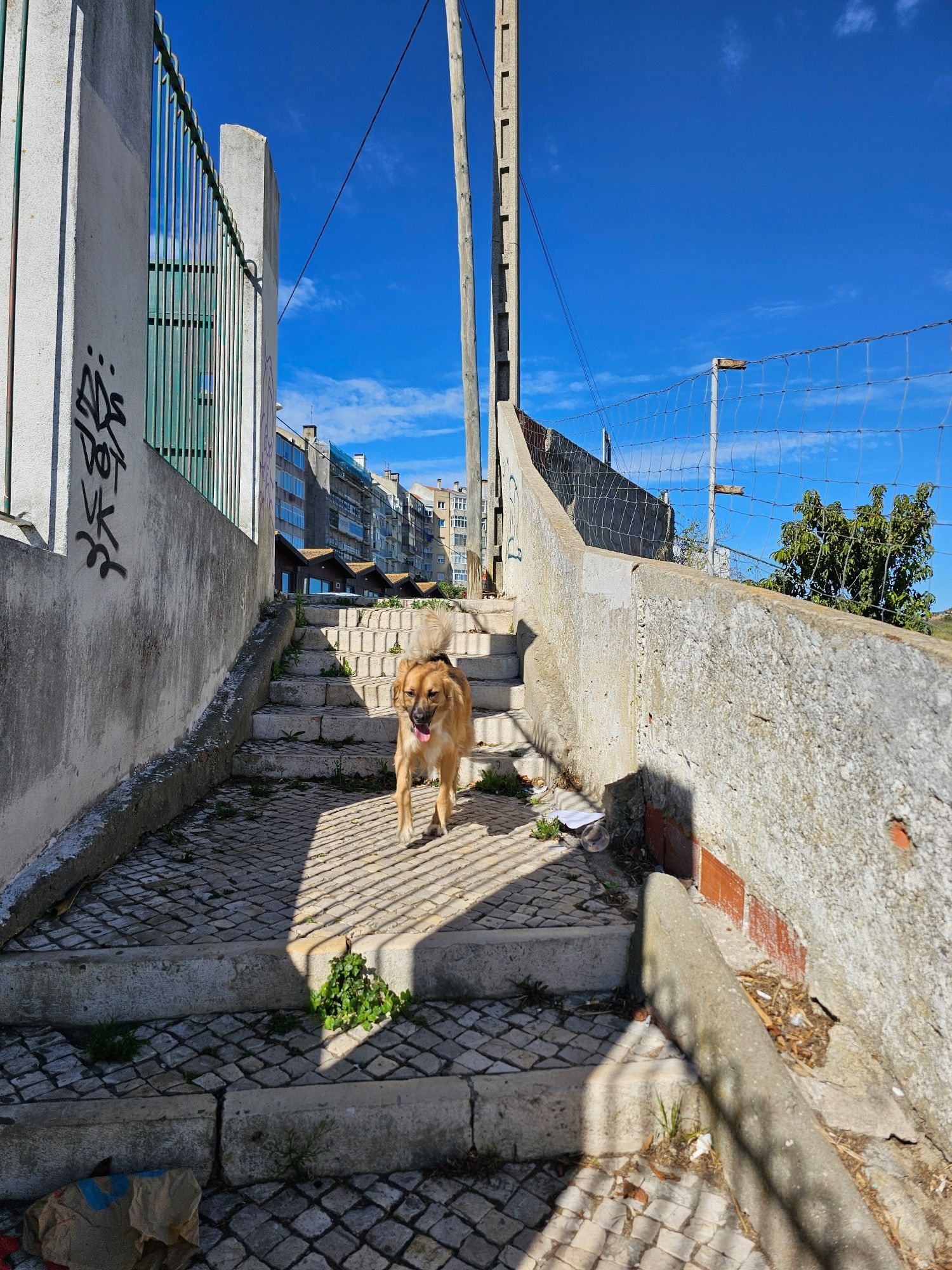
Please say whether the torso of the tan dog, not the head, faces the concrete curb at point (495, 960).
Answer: yes

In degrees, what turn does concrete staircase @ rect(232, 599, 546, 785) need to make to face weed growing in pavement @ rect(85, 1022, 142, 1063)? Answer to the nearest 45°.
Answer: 0° — it already faces it

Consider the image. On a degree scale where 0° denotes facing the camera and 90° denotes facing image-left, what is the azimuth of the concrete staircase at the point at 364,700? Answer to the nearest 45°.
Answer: approximately 0°

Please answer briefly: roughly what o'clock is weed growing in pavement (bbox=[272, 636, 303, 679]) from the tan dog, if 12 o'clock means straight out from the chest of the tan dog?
The weed growing in pavement is roughly at 5 o'clock from the tan dog.

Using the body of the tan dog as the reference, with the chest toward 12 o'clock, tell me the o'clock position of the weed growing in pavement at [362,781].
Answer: The weed growing in pavement is roughly at 5 o'clock from the tan dog.

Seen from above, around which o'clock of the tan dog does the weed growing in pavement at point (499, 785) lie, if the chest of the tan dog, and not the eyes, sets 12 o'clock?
The weed growing in pavement is roughly at 7 o'clock from the tan dog.

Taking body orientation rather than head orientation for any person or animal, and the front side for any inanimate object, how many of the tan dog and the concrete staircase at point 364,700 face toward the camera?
2

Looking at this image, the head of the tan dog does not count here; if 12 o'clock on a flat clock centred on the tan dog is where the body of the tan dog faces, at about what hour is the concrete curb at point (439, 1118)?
The concrete curb is roughly at 12 o'clock from the tan dog.

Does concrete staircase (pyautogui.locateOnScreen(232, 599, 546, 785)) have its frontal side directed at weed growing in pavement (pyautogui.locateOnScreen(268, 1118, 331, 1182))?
yes

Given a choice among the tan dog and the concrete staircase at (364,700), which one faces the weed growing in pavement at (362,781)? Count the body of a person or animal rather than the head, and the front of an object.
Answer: the concrete staircase
